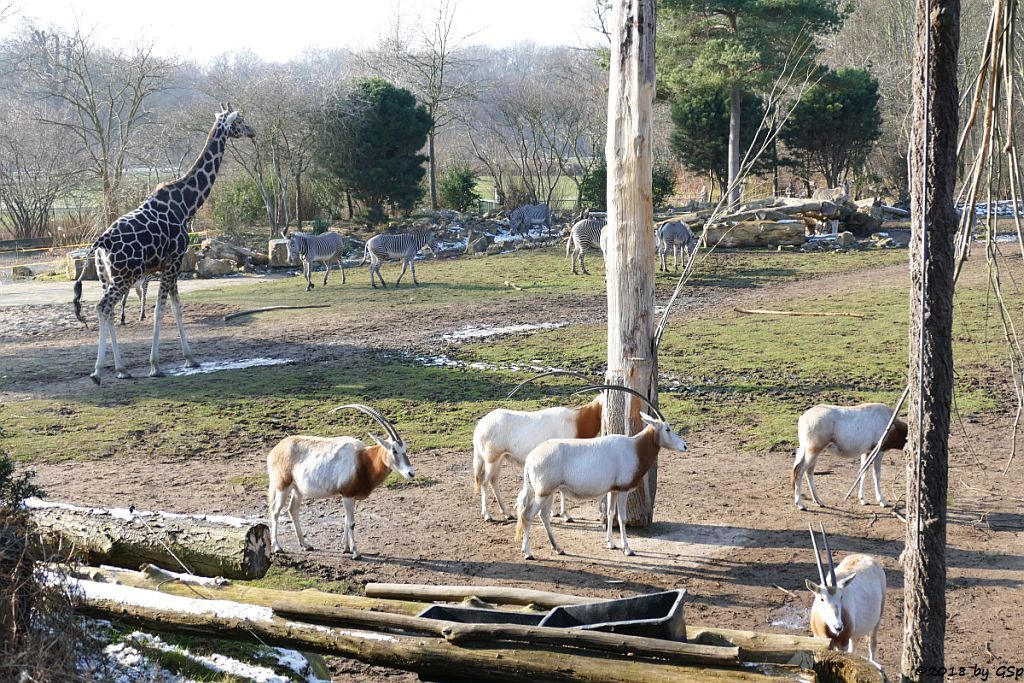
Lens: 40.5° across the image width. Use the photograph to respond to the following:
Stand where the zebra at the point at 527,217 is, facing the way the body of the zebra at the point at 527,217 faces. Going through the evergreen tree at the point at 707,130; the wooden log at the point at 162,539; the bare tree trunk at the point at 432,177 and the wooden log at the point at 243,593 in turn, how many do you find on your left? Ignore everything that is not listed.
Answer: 2

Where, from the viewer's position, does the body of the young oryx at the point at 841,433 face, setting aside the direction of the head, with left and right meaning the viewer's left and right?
facing to the right of the viewer

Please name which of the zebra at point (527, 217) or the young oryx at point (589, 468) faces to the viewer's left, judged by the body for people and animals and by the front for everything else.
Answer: the zebra

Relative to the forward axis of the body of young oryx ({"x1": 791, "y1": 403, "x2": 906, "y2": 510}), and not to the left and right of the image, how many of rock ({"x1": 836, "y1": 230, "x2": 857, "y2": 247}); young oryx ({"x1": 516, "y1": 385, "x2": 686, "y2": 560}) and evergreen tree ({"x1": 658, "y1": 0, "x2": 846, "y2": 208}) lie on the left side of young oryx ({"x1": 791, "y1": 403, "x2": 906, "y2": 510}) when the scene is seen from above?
2

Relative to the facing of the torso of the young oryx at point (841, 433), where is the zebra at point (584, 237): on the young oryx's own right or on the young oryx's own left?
on the young oryx's own left

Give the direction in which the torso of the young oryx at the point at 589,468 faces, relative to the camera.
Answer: to the viewer's right

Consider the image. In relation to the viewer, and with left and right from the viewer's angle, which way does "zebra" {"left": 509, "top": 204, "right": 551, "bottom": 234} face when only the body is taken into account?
facing to the left of the viewer

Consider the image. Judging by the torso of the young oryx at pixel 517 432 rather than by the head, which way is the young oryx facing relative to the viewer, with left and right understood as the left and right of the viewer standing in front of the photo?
facing to the right of the viewer

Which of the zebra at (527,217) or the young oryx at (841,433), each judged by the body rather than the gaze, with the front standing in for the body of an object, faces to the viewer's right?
the young oryx

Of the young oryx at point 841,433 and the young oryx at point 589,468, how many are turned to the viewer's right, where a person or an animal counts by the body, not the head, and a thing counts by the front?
2

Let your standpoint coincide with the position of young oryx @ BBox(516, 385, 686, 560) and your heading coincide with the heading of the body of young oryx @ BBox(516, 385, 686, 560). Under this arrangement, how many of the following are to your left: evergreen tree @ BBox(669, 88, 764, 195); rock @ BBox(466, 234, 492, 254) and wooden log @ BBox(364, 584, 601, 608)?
2

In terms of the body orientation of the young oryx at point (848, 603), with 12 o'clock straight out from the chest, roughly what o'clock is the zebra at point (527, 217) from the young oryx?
The zebra is roughly at 4 o'clock from the young oryx.

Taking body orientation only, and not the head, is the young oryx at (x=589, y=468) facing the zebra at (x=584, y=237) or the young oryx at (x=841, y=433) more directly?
the young oryx
